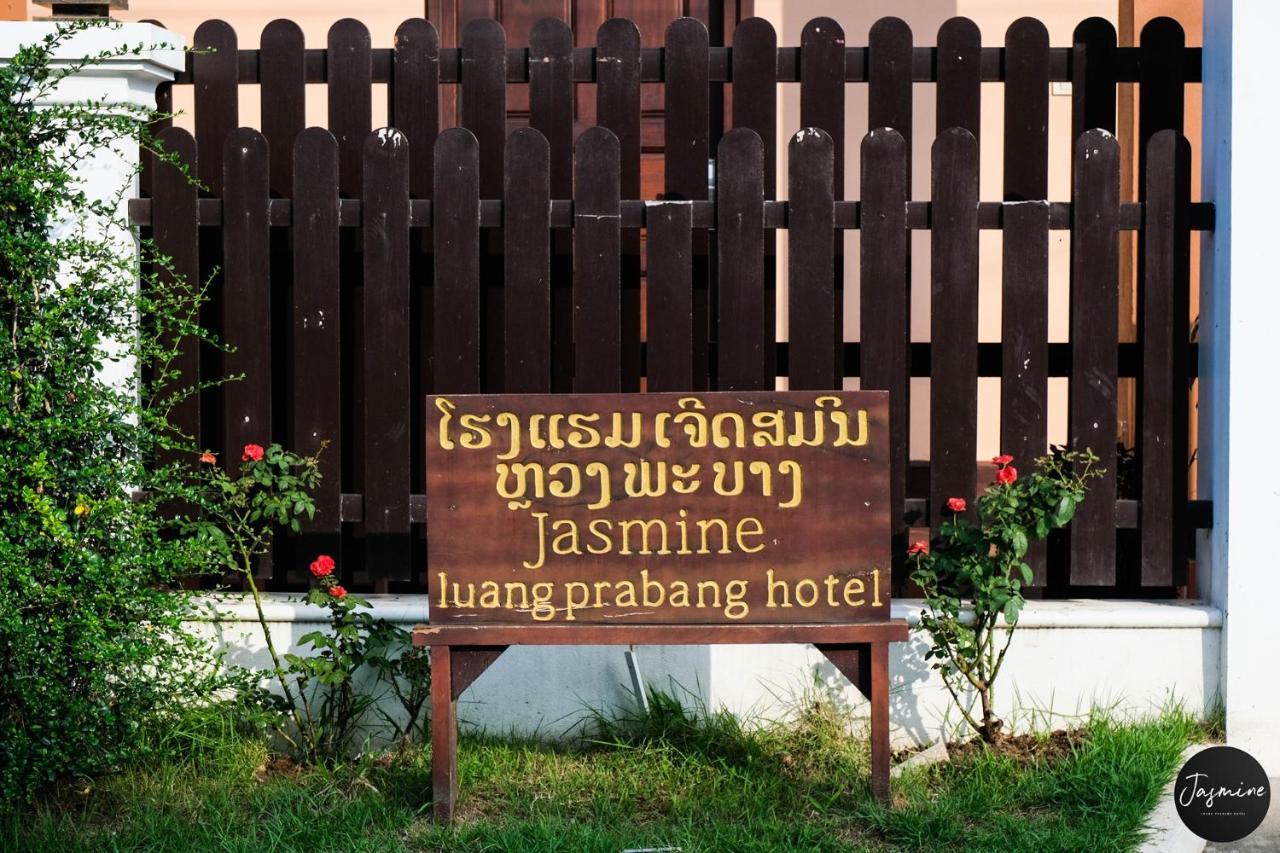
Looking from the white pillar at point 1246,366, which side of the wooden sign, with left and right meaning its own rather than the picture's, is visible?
left

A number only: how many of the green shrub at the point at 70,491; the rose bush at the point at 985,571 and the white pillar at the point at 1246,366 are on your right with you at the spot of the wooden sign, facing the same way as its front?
1

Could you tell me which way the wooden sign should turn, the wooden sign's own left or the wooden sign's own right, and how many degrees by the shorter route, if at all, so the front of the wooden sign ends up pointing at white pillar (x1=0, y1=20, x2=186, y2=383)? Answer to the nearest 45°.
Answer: approximately 90° to the wooden sign's own right

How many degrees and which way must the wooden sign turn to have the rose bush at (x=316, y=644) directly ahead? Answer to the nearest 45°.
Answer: approximately 135° to its right

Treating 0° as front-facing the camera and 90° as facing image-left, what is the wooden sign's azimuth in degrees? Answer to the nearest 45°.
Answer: approximately 0°

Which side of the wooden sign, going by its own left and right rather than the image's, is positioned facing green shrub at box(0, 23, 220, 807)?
right

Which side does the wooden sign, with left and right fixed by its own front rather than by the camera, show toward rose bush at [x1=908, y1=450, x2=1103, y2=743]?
left
